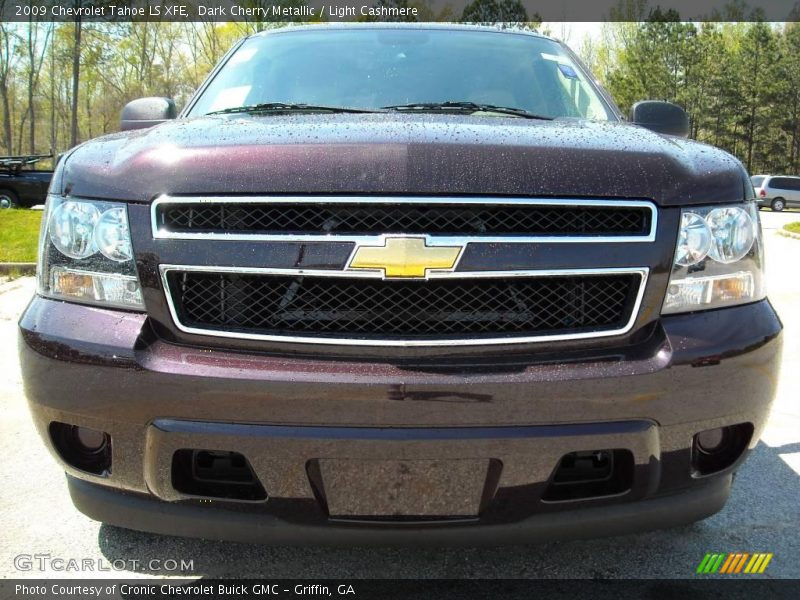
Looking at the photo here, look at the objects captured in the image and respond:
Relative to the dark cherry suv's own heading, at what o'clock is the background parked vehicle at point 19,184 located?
The background parked vehicle is roughly at 5 o'clock from the dark cherry suv.

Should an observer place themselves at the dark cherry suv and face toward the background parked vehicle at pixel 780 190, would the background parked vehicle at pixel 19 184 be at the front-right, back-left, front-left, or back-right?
front-left

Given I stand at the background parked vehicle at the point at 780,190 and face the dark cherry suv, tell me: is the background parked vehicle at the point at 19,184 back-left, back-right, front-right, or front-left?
front-right

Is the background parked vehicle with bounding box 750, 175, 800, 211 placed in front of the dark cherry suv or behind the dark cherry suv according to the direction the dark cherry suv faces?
behind

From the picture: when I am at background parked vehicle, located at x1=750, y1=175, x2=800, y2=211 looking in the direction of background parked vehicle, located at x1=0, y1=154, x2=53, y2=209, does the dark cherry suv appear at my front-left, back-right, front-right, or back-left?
front-left

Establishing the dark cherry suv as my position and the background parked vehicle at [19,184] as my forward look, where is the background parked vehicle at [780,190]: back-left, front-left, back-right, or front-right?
front-right

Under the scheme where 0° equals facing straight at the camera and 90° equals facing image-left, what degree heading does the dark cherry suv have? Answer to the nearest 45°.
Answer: approximately 0°
